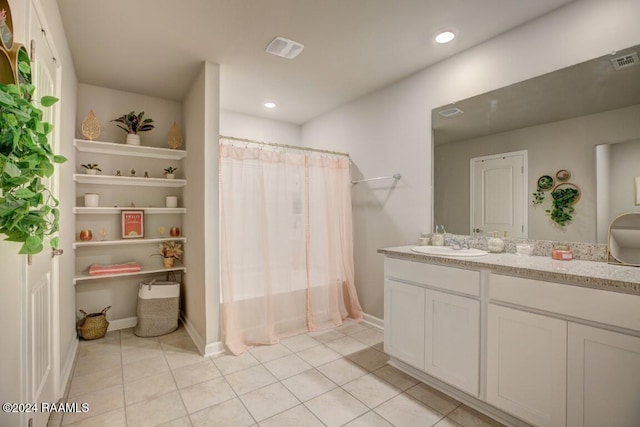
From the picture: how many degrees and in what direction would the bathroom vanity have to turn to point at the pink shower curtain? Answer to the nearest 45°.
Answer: approximately 45° to its right

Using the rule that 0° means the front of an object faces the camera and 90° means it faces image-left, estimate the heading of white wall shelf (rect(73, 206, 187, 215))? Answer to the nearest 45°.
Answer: approximately 0°

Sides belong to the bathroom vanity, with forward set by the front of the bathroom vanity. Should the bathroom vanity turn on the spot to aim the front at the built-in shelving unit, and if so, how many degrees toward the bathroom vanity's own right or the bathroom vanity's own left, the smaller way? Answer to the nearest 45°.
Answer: approximately 45° to the bathroom vanity's own right

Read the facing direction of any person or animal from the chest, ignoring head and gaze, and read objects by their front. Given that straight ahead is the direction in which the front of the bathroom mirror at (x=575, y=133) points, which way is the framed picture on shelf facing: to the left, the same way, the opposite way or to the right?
to the left

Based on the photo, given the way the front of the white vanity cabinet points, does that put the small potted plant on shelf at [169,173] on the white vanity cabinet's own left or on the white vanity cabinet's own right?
on the white vanity cabinet's own right

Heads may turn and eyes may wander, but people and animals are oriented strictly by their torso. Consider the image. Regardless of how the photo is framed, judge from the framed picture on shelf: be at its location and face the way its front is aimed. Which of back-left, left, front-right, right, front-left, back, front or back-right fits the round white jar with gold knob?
front-left

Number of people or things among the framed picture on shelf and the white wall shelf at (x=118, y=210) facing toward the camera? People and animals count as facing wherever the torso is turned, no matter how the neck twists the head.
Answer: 2

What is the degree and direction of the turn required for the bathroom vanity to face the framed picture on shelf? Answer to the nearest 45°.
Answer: approximately 45° to its right

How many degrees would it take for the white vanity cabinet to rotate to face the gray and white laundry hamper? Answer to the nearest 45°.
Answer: approximately 45° to its right

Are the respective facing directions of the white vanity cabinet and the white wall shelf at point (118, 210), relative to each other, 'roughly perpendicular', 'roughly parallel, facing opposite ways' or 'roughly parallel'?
roughly perpendicular

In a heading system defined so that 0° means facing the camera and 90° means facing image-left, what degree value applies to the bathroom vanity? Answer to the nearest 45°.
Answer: approximately 45°
